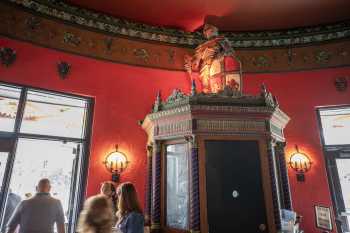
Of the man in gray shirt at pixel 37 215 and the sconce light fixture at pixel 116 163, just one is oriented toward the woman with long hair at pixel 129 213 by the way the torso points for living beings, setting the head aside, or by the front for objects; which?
the sconce light fixture

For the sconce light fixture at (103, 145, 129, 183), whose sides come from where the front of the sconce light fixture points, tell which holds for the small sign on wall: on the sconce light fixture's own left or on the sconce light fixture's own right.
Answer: on the sconce light fixture's own left

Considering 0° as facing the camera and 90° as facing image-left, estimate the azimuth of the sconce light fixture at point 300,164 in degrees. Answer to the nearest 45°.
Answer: approximately 0°

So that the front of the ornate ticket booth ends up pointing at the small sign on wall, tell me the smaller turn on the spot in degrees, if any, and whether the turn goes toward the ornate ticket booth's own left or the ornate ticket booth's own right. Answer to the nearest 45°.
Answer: approximately 135° to the ornate ticket booth's own left

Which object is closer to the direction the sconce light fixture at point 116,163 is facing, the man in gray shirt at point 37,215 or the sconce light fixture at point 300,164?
the man in gray shirt

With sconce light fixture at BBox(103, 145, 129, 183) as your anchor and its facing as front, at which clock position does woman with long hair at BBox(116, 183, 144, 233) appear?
The woman with long hair is roughly at 12 o'clock from the sconce light fixture.

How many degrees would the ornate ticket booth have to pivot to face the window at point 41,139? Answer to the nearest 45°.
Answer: approximately 90° to its right

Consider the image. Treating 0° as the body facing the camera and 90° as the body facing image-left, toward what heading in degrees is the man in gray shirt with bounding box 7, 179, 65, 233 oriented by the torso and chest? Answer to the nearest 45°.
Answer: approximately 180°

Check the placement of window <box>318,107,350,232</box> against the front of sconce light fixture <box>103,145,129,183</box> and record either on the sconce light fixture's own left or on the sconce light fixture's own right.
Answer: on the sconce light fixture's own left

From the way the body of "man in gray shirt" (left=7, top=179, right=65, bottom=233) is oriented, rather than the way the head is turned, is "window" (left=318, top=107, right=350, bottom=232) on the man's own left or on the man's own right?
on the man's own right
